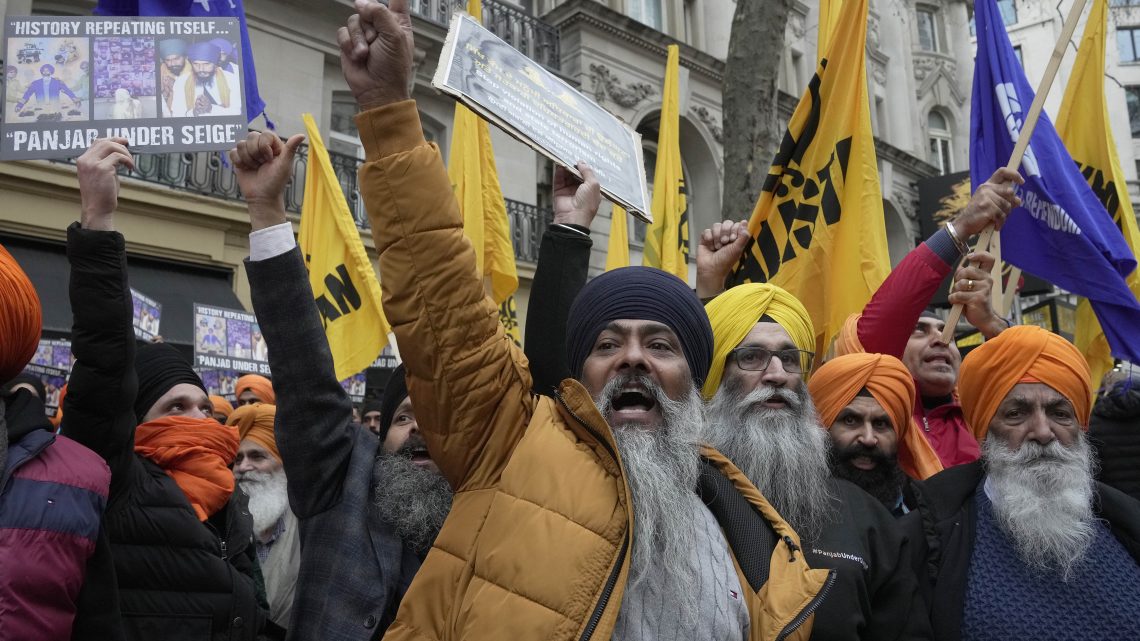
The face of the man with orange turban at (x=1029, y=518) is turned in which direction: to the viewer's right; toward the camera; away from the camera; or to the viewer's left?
toward the camera

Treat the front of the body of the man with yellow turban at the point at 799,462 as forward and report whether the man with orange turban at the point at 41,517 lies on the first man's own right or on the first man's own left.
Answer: on the first man's own right

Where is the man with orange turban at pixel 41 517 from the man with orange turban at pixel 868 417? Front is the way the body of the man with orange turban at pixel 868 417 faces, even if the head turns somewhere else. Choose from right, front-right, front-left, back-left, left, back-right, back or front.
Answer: front-right

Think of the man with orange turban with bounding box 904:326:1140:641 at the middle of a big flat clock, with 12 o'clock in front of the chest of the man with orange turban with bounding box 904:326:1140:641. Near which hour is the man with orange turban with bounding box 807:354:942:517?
the man with orange turban with bounding box 807:354:942:517 is roughly at 4 o'clock from the man with orange turban with bounding box 904:326:1140:641.

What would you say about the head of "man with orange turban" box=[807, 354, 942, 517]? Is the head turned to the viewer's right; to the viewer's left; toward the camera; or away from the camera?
toward the camera

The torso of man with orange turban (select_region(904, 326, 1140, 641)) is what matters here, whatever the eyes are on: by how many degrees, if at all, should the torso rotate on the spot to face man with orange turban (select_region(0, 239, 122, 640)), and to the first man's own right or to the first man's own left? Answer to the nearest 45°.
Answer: approximately 45° to the first man's own right

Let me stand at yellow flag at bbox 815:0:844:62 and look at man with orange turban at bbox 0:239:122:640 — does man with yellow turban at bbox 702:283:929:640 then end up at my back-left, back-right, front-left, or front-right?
front-left

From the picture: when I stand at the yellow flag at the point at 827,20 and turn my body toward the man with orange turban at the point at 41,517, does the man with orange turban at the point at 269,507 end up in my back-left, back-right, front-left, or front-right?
front-right

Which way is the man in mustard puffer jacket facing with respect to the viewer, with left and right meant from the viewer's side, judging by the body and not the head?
facing the viewer

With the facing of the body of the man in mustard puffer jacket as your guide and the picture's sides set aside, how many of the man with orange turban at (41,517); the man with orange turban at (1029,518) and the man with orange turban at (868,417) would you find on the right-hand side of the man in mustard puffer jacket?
1

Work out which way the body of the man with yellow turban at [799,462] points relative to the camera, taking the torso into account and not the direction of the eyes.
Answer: toward the camera

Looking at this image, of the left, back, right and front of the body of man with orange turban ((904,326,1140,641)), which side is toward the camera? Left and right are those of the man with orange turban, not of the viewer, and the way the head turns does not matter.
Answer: front

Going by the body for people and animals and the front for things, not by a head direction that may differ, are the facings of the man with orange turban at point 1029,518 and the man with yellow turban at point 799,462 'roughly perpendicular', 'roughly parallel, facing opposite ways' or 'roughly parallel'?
roughly parallel

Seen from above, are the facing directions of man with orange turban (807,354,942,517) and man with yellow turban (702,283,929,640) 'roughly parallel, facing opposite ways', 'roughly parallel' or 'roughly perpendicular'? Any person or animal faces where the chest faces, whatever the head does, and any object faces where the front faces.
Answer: roughly parallel

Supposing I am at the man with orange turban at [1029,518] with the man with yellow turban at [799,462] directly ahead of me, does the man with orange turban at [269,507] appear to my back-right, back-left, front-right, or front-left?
front-right

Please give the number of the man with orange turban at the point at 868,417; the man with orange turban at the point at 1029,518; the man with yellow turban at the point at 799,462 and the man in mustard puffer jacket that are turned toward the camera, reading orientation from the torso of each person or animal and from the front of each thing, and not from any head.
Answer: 4

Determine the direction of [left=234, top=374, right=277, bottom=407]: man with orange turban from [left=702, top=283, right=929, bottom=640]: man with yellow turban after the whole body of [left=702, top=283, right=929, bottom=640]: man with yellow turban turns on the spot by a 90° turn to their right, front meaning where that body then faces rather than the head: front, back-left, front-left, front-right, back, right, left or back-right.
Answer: front-right

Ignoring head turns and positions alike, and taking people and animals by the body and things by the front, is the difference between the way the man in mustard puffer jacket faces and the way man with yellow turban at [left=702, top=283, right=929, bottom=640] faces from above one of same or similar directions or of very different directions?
same or similar directions
